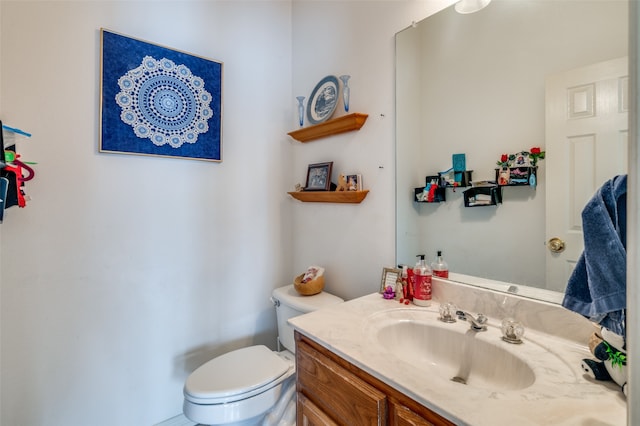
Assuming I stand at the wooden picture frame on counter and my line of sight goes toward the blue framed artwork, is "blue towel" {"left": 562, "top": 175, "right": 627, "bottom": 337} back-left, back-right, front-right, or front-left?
back-left

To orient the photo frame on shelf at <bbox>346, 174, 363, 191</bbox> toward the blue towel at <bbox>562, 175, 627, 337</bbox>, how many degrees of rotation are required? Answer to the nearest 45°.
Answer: approximately 90° to its left

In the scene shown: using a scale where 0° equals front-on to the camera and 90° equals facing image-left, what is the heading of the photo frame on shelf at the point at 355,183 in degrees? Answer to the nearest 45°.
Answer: approximately 45°

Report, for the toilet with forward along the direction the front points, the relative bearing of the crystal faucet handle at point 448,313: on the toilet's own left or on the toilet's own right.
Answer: on the toilet's own left

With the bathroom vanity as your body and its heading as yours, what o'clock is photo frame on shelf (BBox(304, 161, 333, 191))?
The photo frame on shelf is roughly at 3 o'clock from the bathroom vanity.

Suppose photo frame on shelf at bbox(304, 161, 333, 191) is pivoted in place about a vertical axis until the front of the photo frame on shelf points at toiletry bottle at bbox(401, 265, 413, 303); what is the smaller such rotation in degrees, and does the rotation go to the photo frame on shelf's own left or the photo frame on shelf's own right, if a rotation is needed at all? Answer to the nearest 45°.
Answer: approximately 90° to the photo frame on shelf's own left

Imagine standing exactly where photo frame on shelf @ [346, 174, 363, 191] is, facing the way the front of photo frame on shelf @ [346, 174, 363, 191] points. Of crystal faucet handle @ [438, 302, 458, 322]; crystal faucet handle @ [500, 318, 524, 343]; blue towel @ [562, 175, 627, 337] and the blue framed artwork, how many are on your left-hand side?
3

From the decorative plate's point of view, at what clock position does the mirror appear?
The mirror is roughly at 9 o'clock from the decorative plate.

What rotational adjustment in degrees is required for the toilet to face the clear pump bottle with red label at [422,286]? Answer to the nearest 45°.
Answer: approximately 135° to its left

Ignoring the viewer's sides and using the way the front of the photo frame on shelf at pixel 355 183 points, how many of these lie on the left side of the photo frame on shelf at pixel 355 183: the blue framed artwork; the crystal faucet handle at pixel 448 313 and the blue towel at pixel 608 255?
2
